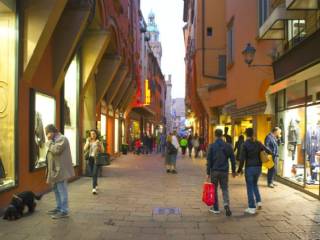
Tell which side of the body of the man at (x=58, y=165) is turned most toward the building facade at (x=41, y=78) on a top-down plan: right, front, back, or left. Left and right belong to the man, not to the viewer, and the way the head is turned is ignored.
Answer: right

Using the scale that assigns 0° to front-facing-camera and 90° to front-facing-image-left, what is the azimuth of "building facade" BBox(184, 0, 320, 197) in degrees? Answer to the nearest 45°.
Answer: approximately 45°

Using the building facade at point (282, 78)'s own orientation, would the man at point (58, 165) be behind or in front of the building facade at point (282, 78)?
in front

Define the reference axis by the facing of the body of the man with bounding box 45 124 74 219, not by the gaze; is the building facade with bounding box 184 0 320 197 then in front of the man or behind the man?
behind
